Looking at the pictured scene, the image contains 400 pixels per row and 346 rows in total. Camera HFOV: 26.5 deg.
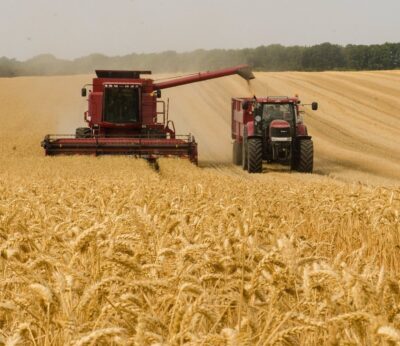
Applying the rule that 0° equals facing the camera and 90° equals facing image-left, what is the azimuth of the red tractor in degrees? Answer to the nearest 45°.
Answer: approximately 0°
